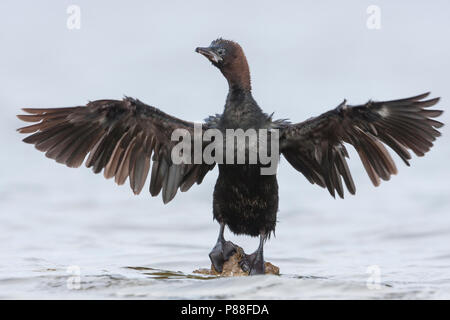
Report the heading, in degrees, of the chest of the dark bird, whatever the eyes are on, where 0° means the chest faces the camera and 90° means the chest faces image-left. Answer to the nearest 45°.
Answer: approximately 0°
